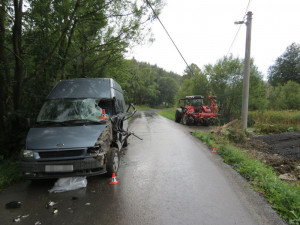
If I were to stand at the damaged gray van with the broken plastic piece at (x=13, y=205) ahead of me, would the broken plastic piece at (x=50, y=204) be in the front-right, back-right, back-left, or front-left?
front-left

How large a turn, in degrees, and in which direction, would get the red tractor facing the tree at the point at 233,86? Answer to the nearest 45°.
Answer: approximately 90° to its right

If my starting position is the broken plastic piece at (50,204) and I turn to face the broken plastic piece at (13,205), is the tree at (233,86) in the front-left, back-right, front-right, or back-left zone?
back-right

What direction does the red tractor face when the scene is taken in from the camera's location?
facing away from the viewer and to the left of the viewer

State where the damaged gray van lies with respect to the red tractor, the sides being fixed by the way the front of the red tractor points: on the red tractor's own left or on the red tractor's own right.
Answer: on the red tractor's own left

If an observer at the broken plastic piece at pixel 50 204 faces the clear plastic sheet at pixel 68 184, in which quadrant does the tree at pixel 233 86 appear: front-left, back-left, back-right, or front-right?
front-right

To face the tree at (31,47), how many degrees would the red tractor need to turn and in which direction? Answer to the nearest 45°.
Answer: approximately 90° to its left

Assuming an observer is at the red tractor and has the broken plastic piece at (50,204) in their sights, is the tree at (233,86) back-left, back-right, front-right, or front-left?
back-left

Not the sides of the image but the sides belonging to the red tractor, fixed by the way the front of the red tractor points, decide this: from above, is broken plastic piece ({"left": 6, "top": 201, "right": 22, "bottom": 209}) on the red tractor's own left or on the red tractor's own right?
on the red tractor's own left

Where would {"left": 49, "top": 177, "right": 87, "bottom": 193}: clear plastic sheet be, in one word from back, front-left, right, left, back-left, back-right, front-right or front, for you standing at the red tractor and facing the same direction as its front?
back-left
